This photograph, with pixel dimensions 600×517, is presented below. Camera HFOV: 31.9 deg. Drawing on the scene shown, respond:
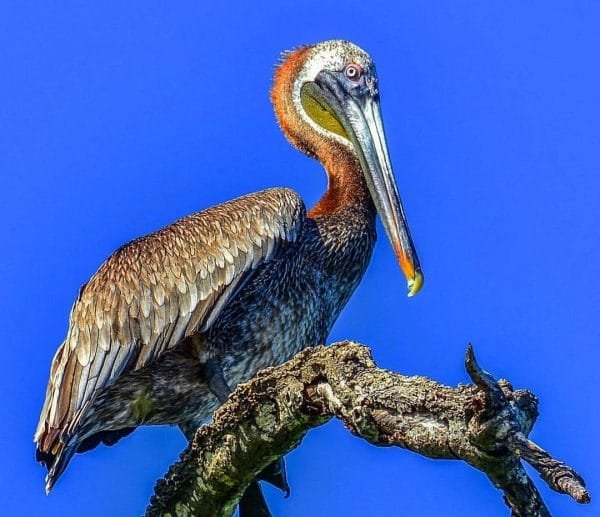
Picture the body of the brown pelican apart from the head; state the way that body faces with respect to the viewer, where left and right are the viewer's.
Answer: facing to the right of the viewer
